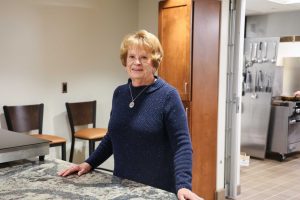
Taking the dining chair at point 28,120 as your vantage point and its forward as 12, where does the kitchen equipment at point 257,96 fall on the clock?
The kitchen equipment is roughly at 10 o'clock from the dining chair.

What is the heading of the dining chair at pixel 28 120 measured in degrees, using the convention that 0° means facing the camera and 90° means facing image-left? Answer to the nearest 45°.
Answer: approximately 315°

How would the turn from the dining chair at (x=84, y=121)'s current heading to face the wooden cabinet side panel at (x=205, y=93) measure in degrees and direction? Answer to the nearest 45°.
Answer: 0° — it already faces it

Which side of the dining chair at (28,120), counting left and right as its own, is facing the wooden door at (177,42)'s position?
front

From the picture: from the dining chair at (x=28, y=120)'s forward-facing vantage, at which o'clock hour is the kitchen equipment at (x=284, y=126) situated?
The kitchen equipment is roughly at 10 o'clock from the dining chair.

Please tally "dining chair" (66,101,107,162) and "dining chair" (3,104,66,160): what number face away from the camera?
0

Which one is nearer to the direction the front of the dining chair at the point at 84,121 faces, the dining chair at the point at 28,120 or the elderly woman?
the elderly woman

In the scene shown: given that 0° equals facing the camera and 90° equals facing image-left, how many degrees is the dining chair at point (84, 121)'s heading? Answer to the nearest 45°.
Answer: approximately 315°
